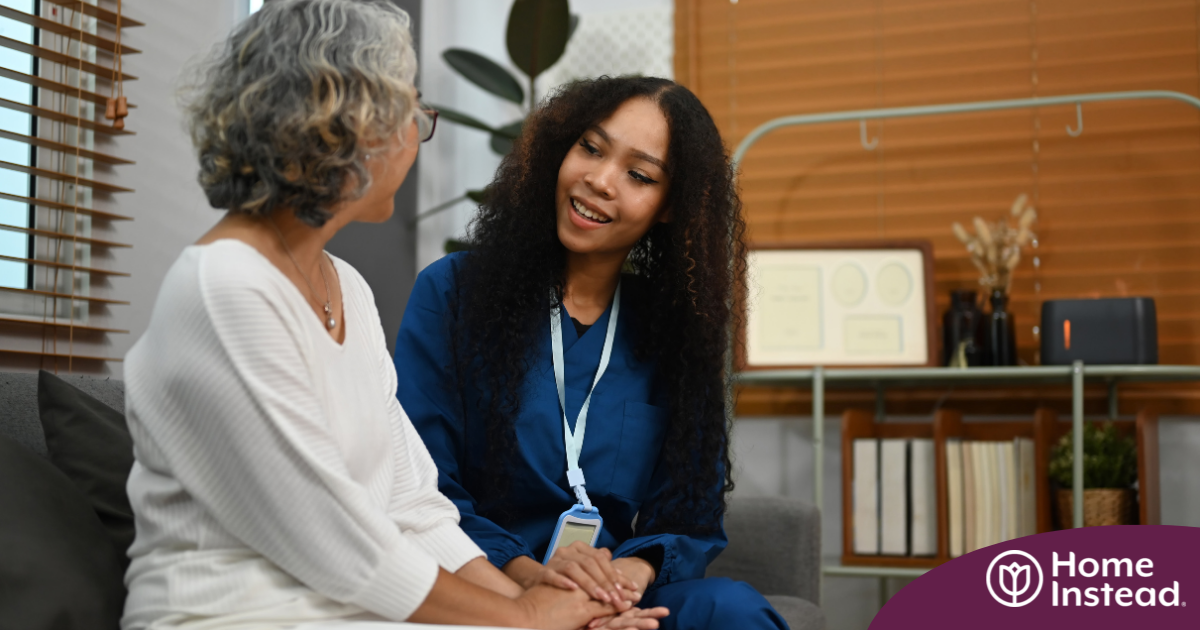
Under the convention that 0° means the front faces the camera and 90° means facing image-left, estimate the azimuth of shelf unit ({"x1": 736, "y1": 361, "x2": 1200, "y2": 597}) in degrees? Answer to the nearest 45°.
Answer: approximately 0°

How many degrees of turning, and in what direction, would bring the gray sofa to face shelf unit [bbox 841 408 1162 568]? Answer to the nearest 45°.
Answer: approximately 90° to its left

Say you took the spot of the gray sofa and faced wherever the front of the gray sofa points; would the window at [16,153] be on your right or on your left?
on your right

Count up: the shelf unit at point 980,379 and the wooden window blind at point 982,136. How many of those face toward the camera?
2

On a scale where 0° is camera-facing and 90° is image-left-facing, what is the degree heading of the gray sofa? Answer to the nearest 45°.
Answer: approximately 315°

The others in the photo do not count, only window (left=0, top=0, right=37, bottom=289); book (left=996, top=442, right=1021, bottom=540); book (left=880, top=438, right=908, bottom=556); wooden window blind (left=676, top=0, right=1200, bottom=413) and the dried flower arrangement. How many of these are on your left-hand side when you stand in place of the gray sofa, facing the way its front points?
4
